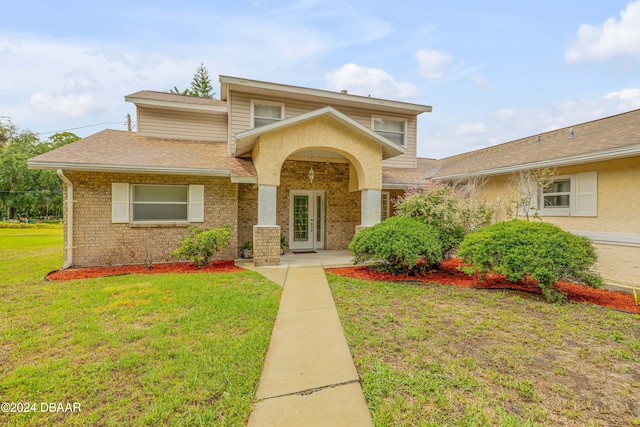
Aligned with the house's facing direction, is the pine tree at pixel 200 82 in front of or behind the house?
behind

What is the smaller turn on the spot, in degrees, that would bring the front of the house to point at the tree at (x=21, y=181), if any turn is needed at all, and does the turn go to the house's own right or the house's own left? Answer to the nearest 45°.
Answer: approximately 135° to the house's own right

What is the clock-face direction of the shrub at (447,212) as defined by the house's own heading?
The shrub is roughly at 10 o'clock from the house.

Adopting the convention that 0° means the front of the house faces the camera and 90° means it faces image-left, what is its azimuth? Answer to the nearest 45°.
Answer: approximately 0°

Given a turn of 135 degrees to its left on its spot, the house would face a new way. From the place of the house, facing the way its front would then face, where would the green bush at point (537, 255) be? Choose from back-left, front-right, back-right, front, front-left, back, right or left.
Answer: right

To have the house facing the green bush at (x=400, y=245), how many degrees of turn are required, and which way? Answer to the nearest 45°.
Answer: approximately 45° to its left

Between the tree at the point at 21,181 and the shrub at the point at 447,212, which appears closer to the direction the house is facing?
the shrub

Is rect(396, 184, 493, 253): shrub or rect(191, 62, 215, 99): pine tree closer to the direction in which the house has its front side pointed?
the shrub
